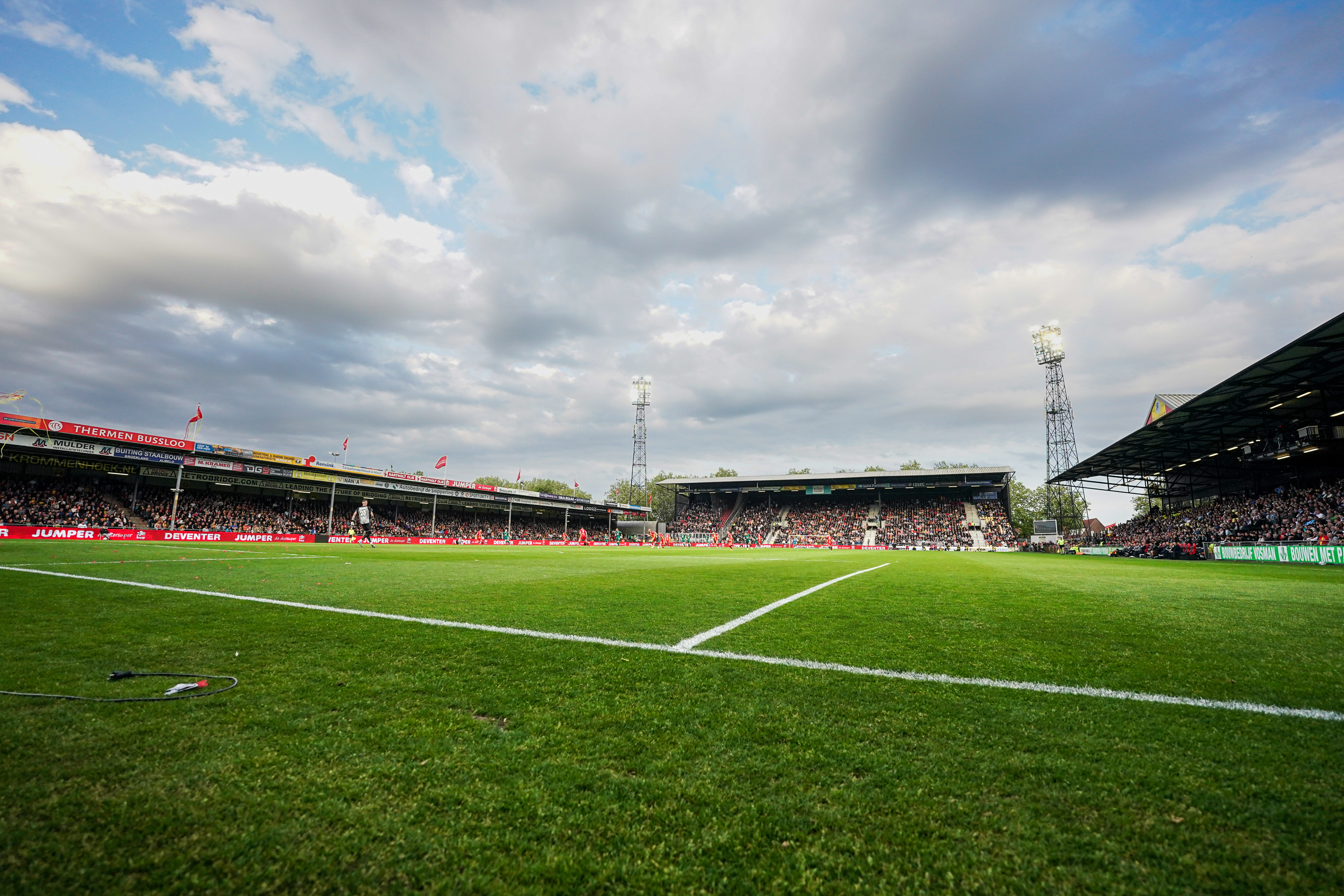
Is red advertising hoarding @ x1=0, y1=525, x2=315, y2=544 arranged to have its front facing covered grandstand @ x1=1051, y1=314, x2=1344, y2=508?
yes

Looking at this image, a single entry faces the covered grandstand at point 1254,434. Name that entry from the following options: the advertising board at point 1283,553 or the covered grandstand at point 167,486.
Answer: the covered grandstand at point 167,486

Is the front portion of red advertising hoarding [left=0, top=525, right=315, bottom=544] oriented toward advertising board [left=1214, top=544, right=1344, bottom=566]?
yes

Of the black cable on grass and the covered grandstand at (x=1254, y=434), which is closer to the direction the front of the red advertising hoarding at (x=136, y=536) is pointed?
the covered grandstand

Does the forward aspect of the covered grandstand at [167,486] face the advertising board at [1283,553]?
yes

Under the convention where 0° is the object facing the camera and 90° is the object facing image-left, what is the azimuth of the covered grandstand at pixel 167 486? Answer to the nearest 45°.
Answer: approximately 315°

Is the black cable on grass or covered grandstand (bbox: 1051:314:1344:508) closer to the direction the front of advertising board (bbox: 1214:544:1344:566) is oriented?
the black cable on grass

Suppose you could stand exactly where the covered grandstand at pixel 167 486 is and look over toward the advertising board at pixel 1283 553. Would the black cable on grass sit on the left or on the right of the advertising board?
right

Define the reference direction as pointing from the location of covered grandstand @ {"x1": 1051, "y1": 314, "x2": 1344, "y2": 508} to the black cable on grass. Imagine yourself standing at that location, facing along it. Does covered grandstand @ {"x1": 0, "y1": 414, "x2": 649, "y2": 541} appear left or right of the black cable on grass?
right

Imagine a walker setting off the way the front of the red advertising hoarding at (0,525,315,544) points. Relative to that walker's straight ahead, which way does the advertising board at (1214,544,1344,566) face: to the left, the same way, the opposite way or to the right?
the opposite way

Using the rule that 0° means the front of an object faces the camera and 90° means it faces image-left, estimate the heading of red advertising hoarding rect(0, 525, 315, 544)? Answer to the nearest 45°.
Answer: approximately 315°

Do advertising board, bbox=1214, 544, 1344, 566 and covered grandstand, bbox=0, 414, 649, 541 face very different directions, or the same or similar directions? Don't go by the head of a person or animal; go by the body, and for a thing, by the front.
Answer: very different directions
